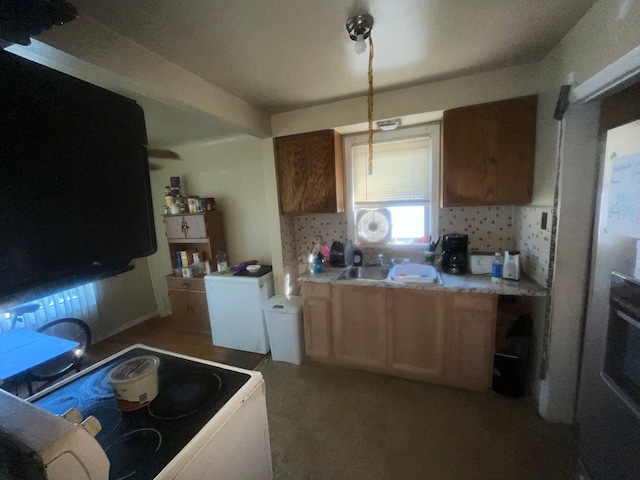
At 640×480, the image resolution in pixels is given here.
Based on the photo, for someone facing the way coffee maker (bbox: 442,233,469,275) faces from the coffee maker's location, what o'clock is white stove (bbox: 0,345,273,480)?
The white stove is roughly at 1 o'clock from the coffee maker.

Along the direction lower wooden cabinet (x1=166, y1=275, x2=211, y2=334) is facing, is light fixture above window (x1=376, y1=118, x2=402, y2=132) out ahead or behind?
ahead

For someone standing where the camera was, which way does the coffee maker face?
facing the viewer

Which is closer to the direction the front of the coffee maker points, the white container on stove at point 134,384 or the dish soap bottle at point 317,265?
the white container on stove

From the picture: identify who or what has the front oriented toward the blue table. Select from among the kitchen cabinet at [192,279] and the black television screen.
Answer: the kitchen cabinet

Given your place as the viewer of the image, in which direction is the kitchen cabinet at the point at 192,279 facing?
facing the viewer and to the left of the viewer

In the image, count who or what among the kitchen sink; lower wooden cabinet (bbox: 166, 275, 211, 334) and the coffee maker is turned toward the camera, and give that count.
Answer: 3

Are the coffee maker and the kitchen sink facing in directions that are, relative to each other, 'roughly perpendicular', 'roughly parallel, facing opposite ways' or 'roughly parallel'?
roughly parallel

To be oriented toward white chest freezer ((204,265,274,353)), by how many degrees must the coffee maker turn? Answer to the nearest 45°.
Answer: approximately 90° to its right

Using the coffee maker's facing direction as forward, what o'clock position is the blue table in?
The blue table is roughly at 2 o'clock from the coffee maker.

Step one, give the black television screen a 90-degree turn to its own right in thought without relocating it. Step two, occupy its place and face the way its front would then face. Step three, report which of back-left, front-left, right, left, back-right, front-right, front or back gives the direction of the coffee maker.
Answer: back-left

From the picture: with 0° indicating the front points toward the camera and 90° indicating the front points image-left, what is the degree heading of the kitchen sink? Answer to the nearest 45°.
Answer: approximately 0°

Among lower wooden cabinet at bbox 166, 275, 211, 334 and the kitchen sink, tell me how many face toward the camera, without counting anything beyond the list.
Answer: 2

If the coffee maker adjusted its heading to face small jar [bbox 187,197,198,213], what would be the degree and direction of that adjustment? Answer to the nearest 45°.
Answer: approximately 90° to its right

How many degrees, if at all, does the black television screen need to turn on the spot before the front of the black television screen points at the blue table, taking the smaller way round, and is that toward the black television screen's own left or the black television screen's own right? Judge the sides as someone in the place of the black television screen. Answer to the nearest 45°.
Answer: approximately 135° to the black television screen's own left
